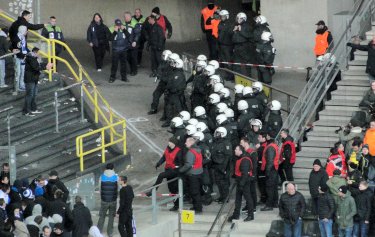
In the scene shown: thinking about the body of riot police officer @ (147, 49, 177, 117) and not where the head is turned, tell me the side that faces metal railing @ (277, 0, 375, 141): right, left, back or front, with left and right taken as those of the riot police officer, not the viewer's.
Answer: back

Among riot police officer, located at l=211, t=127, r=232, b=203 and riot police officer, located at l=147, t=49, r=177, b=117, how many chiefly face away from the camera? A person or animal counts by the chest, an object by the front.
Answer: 0

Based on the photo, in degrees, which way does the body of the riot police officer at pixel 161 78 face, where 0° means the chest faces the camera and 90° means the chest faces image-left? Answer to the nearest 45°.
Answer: approximately 90°

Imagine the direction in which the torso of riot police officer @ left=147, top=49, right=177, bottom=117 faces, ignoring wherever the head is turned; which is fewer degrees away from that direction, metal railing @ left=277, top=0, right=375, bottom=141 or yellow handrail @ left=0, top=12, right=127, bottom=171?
the yellow handrail

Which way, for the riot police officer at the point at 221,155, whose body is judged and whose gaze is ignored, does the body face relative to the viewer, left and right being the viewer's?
facing the viewer and to the left of the viewer

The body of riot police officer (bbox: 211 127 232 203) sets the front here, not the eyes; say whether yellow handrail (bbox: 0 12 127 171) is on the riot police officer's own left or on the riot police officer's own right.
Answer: on the riot police officer's own right

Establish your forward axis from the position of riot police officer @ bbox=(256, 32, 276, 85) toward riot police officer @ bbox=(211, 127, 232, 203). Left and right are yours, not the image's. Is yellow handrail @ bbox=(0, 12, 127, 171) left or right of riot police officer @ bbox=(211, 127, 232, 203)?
right
